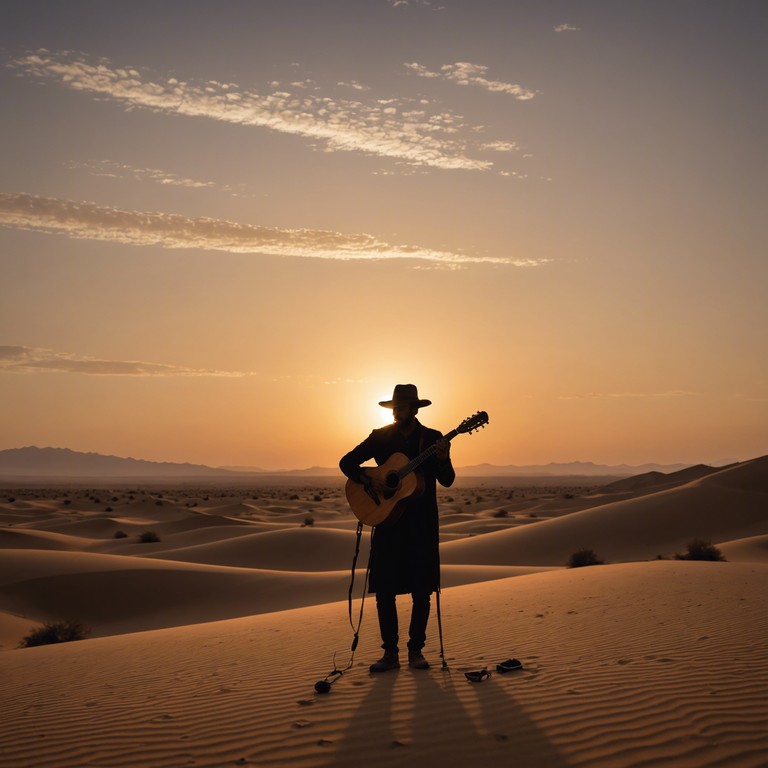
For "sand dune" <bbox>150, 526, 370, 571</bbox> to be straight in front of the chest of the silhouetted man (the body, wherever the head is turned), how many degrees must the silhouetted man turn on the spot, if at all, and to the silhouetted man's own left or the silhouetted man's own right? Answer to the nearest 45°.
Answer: approximately 180°

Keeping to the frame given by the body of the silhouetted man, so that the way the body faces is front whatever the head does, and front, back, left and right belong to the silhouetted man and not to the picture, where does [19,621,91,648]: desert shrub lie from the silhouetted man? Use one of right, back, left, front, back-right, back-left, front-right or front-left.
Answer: back-right

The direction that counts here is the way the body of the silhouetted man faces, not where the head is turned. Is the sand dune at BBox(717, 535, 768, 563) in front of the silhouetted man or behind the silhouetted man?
behind

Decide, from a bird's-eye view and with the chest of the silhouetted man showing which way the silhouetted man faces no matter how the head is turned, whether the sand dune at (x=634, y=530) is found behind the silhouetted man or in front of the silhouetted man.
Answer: behind

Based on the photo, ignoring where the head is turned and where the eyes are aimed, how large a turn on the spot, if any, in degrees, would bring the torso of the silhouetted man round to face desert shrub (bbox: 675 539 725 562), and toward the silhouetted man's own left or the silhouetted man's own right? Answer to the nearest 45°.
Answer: approximately 135° to the silhouetted man's own left

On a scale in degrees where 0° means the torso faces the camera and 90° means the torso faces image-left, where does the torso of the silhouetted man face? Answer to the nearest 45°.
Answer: approximately 0°
